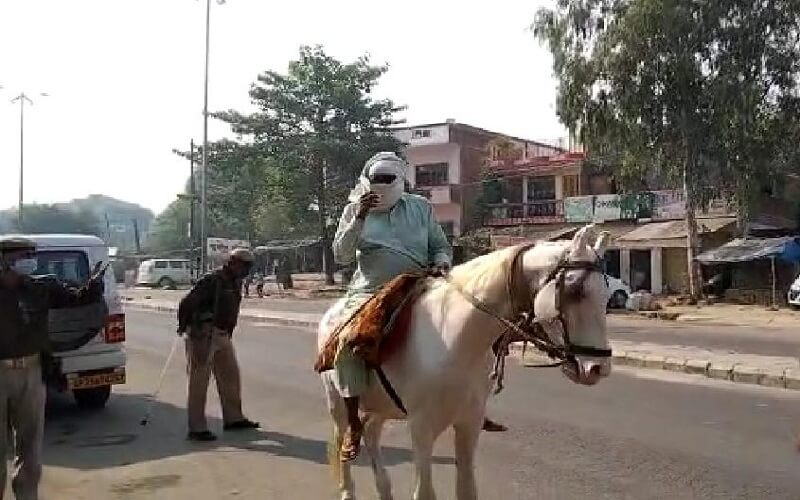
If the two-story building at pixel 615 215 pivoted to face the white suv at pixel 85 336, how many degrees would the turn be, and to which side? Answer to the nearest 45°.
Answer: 0° — it already faces it

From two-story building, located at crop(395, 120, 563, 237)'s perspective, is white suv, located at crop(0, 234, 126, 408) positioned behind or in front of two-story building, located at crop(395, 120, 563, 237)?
in front

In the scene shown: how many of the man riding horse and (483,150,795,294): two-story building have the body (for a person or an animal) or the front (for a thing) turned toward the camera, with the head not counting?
2

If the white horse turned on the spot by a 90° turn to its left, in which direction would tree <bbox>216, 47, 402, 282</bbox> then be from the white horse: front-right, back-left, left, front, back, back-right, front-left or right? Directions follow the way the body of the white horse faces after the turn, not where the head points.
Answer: front-left

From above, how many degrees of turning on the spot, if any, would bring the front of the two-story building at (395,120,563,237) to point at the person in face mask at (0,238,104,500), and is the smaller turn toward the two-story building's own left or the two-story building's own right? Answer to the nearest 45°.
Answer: approximately 45° to the two-story building's own left

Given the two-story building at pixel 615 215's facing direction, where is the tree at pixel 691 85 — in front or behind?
in front

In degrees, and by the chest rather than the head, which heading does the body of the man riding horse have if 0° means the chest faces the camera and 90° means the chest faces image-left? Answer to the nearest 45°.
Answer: approximately 0°

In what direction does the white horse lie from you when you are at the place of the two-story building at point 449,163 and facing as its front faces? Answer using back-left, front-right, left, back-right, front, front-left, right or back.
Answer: front-left

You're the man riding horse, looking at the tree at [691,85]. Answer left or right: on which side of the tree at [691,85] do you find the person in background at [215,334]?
left

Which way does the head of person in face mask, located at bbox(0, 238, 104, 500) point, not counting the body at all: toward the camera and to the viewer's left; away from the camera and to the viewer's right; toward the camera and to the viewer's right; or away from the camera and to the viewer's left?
toward the camera and to the viewer's right

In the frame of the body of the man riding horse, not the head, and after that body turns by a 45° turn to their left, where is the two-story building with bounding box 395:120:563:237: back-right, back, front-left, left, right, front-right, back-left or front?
back-left

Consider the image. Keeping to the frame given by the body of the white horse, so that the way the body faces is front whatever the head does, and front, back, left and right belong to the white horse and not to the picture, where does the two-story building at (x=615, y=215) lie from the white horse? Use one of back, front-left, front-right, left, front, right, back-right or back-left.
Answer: back-left
